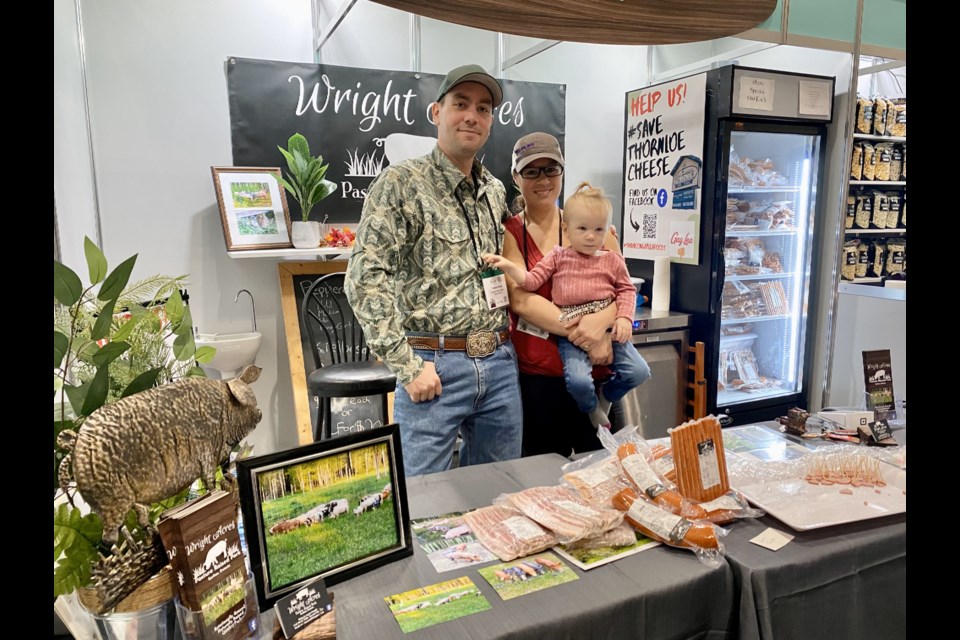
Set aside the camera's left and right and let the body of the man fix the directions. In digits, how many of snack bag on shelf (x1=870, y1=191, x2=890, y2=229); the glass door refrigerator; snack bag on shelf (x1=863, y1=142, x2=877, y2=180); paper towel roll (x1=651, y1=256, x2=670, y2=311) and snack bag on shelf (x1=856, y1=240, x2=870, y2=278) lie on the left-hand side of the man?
5

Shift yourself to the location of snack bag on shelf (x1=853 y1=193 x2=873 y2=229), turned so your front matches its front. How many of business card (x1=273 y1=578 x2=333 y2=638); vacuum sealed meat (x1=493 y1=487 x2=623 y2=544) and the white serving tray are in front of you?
3

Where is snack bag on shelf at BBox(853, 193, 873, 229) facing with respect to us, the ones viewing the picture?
facing the viewer

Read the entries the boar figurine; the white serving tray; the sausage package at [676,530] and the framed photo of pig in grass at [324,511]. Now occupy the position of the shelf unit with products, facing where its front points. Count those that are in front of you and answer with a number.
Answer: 4

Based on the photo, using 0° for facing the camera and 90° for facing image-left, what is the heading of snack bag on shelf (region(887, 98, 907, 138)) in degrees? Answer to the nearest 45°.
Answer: approximately 0°

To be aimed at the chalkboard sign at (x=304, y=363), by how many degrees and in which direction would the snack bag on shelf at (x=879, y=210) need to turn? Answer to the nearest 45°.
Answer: approximately 45° to its right

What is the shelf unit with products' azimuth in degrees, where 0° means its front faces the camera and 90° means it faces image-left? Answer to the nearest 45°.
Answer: approximately 0°

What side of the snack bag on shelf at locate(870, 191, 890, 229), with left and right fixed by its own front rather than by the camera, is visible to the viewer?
front

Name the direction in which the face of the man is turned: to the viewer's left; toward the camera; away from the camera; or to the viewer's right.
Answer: toward the camera

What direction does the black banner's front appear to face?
toward the camera

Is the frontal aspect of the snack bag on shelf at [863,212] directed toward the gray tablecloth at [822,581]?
yes

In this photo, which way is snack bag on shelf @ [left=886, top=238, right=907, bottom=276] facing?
toward the camera

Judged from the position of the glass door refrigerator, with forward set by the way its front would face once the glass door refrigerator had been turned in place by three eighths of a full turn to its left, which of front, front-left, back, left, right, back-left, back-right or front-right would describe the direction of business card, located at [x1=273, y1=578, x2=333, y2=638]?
back

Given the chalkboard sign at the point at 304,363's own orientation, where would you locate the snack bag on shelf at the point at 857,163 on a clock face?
The snack bag on shelf is roughly at 9 o'clock from the chalkboard sign.

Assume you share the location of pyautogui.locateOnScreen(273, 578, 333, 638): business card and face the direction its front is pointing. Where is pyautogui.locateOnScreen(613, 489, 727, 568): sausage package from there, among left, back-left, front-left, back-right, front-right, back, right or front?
left

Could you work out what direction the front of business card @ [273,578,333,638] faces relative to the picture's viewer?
facing the viewer
